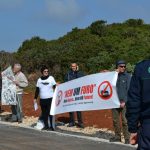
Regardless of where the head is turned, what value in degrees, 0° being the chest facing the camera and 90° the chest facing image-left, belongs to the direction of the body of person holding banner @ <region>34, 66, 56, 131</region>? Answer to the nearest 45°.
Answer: approximately 0°

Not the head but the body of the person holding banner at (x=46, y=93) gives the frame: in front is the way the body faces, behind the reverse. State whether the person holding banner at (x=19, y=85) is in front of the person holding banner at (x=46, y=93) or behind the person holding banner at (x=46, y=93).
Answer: behind
